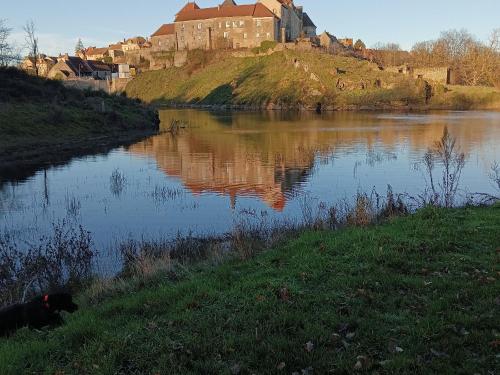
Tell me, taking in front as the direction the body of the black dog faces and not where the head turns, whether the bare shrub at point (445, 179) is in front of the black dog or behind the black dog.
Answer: in front

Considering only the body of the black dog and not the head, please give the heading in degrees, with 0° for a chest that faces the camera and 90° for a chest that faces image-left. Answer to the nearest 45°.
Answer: approximately 270°
